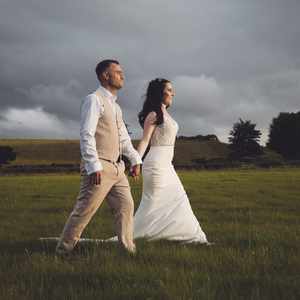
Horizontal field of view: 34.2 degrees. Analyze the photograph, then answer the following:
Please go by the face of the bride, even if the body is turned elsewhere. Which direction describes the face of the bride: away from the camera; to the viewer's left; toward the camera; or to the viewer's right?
to the viewer's right

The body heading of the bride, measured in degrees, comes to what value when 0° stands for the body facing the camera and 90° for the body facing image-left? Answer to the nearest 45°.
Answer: approximately 270°

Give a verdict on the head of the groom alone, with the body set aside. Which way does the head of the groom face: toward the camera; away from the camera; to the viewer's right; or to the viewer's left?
to the viewer's right

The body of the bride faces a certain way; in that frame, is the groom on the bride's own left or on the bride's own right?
on the bride's own right
